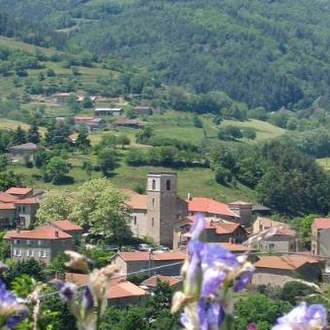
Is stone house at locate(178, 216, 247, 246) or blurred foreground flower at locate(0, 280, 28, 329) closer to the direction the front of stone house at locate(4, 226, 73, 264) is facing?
the blurred foreground flower

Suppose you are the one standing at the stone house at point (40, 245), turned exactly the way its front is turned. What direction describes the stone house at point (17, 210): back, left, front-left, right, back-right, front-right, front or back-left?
back-right

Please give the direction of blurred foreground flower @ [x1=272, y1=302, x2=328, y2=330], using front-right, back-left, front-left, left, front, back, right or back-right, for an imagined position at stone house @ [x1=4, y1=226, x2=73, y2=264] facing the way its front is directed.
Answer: front-left

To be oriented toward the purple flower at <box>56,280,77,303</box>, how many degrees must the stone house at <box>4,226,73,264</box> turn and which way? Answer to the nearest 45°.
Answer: approximately 45° to its left

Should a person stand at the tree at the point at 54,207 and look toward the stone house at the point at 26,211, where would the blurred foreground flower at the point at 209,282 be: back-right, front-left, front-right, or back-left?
back-left

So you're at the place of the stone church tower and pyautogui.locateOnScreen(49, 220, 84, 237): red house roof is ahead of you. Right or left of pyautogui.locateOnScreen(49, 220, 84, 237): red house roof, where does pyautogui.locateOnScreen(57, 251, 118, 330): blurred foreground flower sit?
left

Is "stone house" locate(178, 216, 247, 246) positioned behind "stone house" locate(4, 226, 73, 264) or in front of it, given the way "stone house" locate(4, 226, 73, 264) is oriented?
behind

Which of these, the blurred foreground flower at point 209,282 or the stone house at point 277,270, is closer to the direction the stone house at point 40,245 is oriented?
the blurred foreground flower

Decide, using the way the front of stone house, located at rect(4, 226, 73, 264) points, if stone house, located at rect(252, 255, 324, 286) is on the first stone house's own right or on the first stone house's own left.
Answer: on the first stone house's own left

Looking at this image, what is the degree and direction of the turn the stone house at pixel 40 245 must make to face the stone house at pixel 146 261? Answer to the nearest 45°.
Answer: approximately 90° to its left

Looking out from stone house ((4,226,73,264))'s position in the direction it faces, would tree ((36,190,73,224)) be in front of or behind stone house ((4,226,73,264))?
behind
